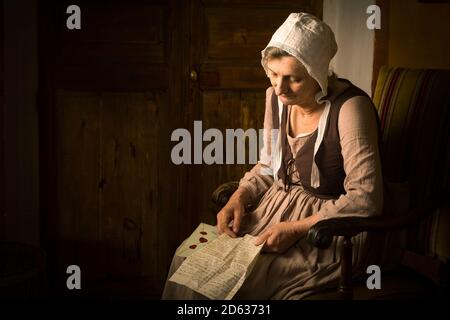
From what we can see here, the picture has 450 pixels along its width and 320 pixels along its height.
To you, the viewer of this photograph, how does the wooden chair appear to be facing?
facing the viewer and to the left of the viewer

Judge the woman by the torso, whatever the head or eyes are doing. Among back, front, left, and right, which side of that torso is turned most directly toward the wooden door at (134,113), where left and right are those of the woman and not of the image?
right

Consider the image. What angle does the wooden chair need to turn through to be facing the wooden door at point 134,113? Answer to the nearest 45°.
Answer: approximately 90° to its right
